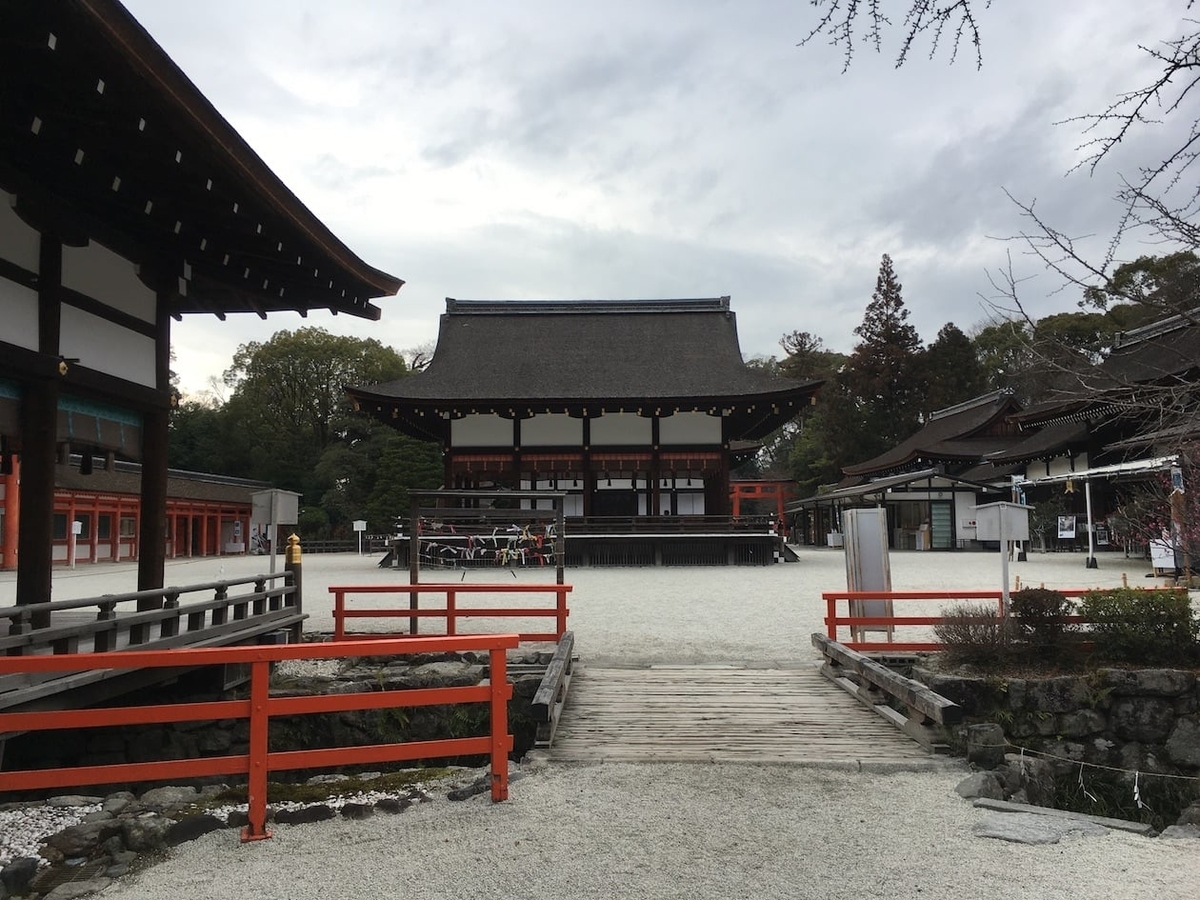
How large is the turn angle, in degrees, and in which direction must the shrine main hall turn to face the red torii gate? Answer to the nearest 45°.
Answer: approximately 135° to its left

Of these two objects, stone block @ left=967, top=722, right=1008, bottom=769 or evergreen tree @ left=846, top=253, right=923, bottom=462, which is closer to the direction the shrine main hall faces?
the stone block

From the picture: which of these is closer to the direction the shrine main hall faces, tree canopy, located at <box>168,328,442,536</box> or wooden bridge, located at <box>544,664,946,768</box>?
the wooden bridge

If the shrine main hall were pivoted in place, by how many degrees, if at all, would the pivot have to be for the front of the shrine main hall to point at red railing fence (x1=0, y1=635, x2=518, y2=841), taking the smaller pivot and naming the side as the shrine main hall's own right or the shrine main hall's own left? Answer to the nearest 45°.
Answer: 0° — it already faces it

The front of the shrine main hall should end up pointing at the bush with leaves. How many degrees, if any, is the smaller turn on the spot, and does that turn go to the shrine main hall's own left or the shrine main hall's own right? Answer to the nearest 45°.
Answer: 0° — it already faces it

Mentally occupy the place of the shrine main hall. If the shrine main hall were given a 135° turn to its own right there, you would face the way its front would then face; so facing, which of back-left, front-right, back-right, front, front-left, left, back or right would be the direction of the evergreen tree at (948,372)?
right

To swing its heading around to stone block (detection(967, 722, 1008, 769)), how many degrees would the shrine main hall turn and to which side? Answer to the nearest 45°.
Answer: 0° — it already faces it

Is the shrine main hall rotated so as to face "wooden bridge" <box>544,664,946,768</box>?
yes

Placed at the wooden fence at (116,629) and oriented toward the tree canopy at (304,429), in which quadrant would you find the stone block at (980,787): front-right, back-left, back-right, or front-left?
back-right

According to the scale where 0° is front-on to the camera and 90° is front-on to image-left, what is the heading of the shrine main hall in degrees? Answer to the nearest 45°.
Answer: approximately 0°

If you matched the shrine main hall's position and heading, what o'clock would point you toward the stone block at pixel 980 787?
The stone block is roughly at 12 o'clock from the shrine main hall.

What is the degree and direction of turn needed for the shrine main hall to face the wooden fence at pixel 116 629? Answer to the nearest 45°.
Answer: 0° — it already faces it
